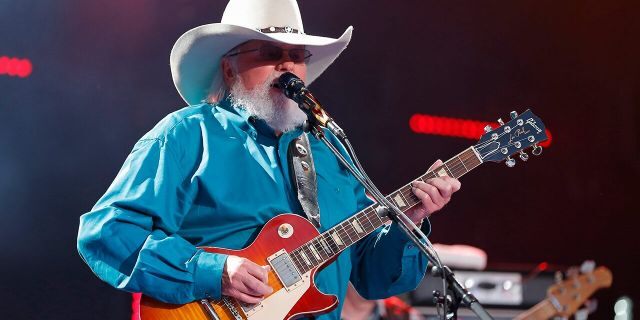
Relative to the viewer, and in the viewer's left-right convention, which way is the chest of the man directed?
facing the viewer and to the right of the viewer

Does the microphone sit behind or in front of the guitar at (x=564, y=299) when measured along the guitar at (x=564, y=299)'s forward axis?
in front

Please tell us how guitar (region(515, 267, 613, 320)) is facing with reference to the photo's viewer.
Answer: facing the viewer

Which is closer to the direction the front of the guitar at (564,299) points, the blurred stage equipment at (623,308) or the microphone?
the microphone

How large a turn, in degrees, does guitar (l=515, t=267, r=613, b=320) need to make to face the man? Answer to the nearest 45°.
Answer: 0° — it already faces them

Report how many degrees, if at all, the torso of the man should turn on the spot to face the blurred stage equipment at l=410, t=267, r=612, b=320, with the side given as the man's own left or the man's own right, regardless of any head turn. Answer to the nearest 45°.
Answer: approximately 90° to the man's own left

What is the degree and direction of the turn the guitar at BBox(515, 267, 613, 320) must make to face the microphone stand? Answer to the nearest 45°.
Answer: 0° — it already faces it

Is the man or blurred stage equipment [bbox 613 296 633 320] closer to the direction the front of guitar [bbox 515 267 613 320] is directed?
the man

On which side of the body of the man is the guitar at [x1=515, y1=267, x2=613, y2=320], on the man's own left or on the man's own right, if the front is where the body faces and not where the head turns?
on the man's own left

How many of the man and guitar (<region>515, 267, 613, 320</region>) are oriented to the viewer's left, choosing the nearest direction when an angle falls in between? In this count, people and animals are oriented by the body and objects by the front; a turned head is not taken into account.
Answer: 0

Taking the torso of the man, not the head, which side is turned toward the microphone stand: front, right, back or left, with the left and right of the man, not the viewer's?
front

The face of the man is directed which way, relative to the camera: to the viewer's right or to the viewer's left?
to the viewer's right
